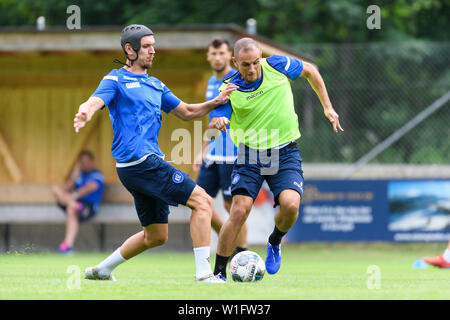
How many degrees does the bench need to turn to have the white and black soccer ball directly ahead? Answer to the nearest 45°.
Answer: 0° — it already faces it

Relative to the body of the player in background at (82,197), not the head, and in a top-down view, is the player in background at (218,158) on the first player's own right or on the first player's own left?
on the first player's own left

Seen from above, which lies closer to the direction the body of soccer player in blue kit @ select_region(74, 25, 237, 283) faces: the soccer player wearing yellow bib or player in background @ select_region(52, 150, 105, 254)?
the soccer player wearing yellow bib

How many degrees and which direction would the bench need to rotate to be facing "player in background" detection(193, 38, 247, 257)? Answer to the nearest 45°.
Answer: approximately 45° to its left

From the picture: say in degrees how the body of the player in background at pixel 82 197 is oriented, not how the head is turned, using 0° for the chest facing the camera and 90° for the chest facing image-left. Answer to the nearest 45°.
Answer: approximately 45°

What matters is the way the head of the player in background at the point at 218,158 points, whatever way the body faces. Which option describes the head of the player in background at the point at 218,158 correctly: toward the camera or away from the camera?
toward the camera

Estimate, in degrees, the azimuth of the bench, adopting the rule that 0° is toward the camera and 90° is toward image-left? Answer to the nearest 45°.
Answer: approximately 0°

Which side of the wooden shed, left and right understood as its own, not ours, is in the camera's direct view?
front

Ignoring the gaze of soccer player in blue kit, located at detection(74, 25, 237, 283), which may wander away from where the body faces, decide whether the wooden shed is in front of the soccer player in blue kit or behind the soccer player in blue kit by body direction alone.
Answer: behind
